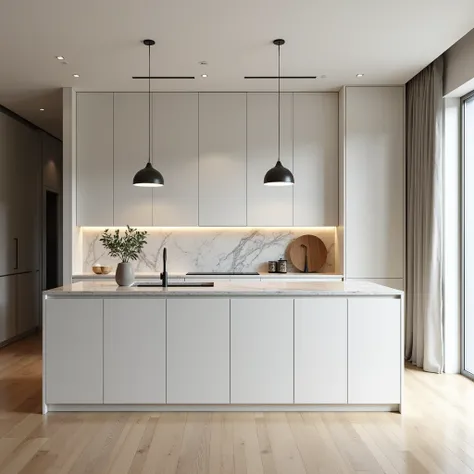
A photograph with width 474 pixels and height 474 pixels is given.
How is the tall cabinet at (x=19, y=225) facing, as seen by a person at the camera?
facing to the right of the viewer

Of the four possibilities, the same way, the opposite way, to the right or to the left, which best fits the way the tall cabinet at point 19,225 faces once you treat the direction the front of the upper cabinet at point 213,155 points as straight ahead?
to the left

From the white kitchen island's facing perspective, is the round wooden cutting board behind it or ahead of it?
behind

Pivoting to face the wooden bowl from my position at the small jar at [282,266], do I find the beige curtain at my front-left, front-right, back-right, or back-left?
back-left

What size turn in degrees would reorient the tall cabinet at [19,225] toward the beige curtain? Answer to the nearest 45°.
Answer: approximately 45° to its right

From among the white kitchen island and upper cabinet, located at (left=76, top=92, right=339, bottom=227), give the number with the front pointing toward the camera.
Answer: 2

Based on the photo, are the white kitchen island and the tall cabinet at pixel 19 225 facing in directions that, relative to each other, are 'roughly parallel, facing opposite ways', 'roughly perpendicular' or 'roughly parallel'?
roughly perpendicular
